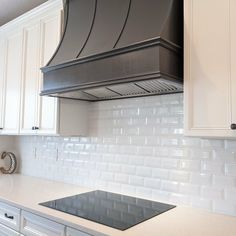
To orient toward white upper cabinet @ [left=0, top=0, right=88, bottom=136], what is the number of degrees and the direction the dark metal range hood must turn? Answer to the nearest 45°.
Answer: approximately 90° to its right

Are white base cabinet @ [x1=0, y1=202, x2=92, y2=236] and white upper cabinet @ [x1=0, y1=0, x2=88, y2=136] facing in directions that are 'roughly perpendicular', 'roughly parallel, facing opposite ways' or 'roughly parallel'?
roughly parallel

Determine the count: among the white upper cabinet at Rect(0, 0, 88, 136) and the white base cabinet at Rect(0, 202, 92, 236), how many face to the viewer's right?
0

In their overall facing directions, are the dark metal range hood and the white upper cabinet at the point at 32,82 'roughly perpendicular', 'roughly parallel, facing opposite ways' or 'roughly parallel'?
roughly parallel

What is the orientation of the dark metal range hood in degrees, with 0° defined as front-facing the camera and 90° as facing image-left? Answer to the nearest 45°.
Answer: approximately 45°

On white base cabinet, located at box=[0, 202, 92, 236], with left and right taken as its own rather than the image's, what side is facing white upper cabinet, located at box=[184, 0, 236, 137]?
left

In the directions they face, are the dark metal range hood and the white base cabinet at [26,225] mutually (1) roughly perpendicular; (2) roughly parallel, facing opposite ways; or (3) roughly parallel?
roughly parallel

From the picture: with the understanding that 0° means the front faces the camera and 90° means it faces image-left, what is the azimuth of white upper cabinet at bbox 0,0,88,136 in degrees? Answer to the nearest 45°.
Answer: approximately 45°

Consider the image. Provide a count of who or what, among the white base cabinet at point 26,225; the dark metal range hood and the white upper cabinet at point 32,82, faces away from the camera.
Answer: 0

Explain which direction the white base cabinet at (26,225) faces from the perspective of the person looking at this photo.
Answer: facing the viewer and to the left of the viewer
